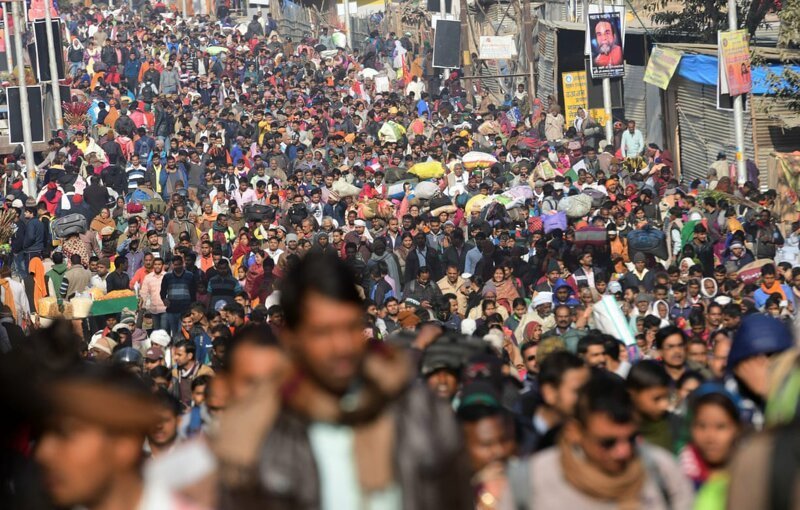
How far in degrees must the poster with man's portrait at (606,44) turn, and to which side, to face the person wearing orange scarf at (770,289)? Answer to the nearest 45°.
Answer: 0° — it already faces them

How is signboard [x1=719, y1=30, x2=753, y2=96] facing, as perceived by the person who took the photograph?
facing the viewer

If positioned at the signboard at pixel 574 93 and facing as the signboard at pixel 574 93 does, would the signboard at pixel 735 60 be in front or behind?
in front

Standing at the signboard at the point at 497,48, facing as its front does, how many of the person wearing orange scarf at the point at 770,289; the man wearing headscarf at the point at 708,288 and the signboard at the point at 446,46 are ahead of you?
2

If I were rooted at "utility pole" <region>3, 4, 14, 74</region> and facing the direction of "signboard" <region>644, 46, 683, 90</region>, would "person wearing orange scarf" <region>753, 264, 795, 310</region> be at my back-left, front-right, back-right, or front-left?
front-right

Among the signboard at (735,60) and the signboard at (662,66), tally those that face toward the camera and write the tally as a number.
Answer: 2

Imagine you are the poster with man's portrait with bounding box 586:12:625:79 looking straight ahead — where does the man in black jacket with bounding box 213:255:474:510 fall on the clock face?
The man in black jacket is roughly at 12 o'clock from the poster with man's portrait.

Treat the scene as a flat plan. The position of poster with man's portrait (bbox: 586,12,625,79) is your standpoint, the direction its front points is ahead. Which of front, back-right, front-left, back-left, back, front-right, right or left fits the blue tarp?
front-left

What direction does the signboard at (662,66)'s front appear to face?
toward the camera

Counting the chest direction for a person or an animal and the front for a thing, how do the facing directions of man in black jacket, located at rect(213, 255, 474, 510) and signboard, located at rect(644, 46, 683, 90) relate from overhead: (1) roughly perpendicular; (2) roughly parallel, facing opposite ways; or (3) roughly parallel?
roughly parallel

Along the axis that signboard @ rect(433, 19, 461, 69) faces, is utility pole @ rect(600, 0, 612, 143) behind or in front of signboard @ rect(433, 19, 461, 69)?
in front

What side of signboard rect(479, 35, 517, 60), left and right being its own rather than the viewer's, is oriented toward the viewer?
front

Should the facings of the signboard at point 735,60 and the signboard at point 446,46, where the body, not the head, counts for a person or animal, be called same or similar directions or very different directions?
same or similar directions

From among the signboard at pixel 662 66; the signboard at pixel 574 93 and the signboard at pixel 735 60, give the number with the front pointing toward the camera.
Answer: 3
